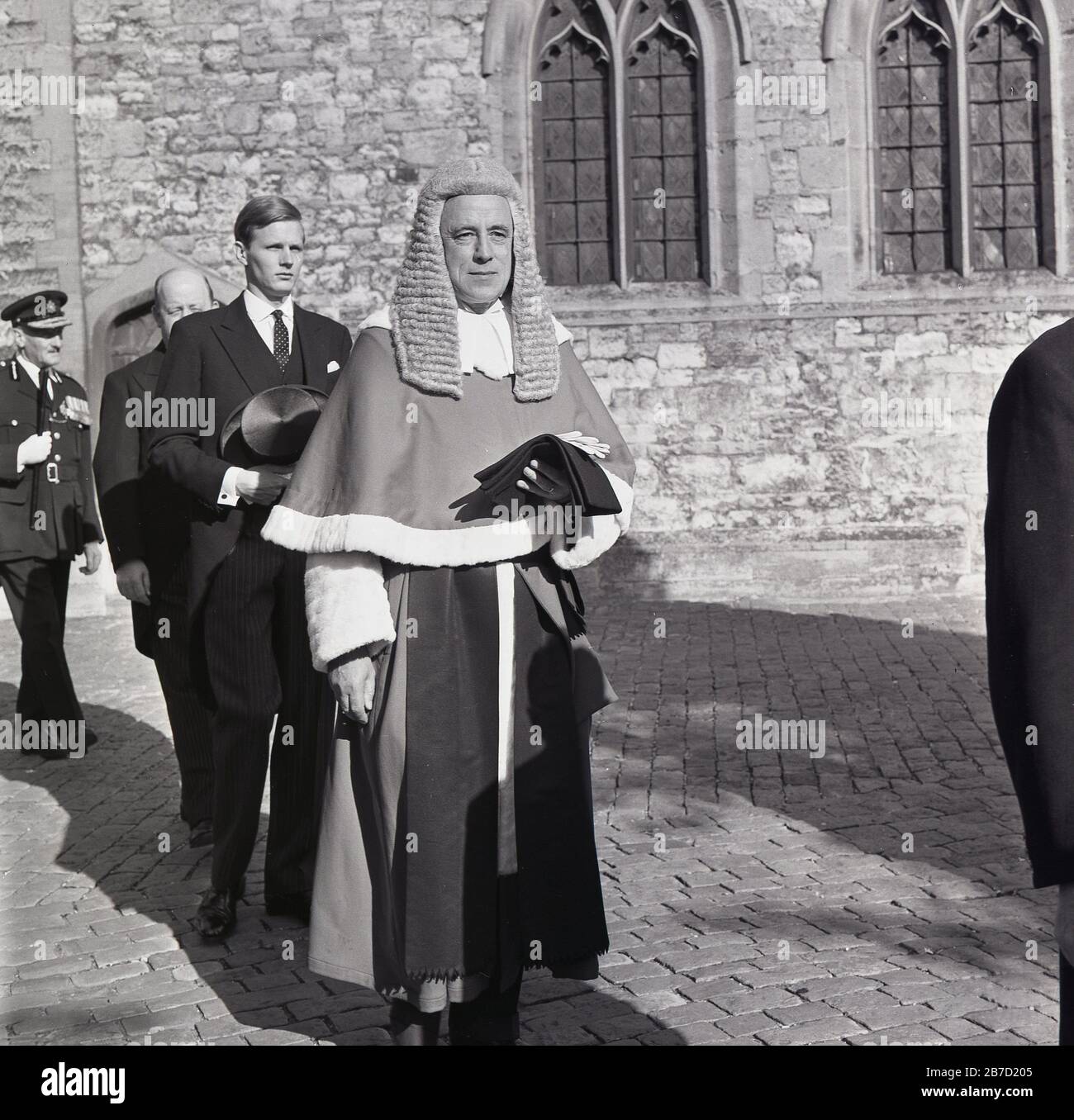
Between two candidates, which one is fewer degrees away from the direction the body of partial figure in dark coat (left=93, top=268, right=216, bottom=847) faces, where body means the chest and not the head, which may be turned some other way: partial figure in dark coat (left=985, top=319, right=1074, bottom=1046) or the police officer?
the partial figure in dark coat

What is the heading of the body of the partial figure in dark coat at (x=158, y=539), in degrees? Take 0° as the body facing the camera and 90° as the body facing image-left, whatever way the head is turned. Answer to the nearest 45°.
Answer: approximately 315°

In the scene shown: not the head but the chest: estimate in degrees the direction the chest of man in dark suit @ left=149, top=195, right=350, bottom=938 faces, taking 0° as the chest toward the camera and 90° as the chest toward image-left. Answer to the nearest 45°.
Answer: approximately 315°
